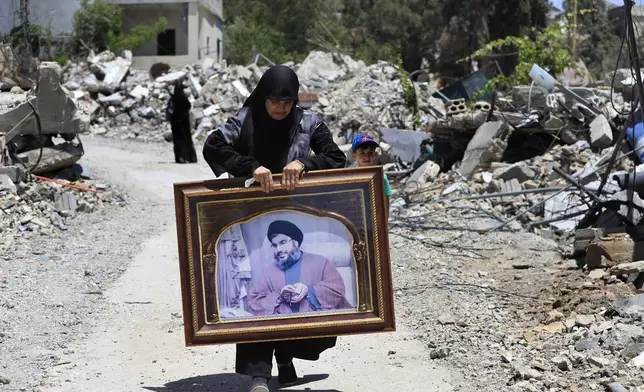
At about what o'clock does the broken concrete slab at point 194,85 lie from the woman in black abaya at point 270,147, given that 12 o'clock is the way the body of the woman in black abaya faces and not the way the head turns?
The broken concrete slab is roughly at 6 o'clock from the woman in black abaya.

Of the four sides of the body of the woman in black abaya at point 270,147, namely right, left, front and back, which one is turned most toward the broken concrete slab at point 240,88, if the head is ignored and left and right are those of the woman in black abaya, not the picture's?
back

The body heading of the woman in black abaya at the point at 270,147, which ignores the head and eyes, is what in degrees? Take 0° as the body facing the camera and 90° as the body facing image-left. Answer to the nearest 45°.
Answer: approximately 0°

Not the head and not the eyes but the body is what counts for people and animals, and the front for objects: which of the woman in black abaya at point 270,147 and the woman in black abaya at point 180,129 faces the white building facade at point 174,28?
the woman in black abaya at point 180,129

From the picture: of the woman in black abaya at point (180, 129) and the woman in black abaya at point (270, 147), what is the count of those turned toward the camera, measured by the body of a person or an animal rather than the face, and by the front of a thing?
1

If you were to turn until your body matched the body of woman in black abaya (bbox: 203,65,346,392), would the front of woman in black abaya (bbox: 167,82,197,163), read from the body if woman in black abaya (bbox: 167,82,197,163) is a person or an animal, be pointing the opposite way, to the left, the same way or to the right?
the opposite way

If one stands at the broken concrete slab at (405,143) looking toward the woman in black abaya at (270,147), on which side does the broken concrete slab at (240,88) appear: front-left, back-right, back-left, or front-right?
back-right

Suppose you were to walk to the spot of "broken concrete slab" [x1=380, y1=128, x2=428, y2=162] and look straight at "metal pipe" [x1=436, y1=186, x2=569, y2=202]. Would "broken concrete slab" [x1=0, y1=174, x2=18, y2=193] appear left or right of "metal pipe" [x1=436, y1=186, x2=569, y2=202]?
right

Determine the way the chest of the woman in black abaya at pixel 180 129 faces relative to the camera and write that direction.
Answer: away from the camera

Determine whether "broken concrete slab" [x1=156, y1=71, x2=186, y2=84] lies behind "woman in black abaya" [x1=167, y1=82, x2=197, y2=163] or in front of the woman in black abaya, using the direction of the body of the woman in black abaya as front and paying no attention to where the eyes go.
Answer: in front
